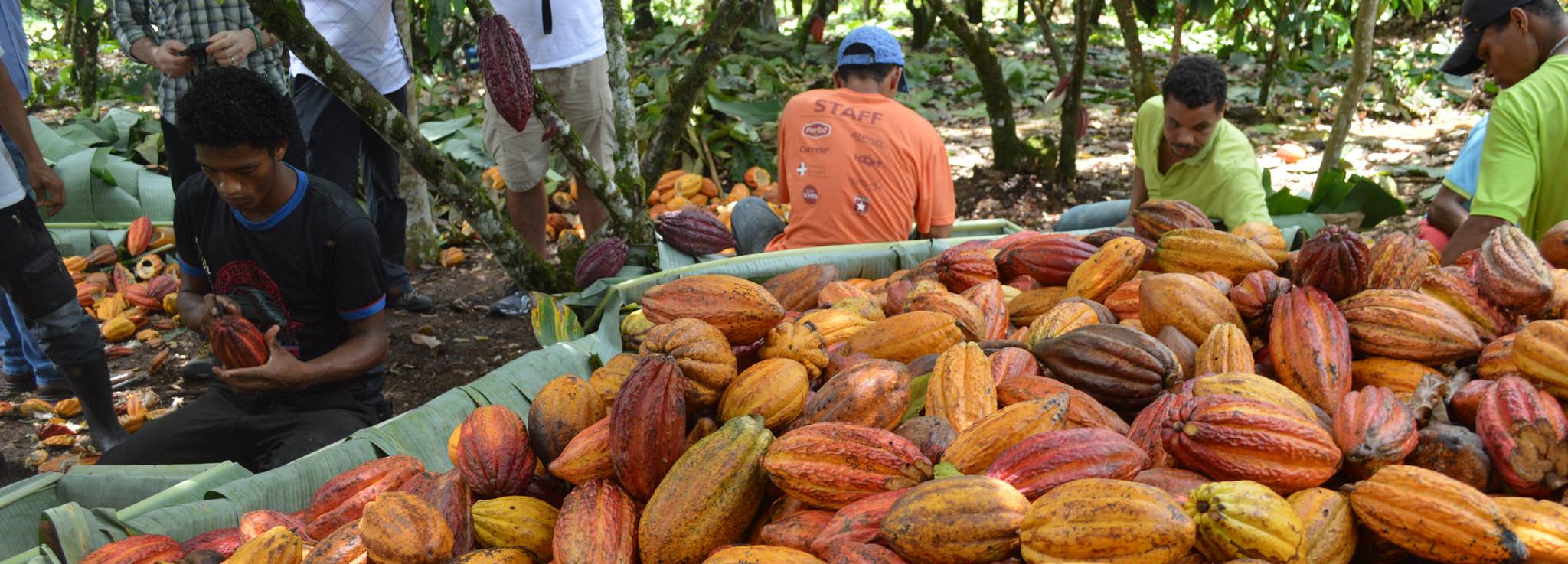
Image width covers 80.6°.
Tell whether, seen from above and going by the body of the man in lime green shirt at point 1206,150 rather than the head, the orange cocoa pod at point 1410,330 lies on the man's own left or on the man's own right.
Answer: on the man's own left

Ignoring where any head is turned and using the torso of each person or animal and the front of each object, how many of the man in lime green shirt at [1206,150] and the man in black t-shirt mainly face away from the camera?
0

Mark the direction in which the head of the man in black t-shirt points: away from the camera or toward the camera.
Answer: toward the camera

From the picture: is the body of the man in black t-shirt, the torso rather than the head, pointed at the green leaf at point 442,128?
no

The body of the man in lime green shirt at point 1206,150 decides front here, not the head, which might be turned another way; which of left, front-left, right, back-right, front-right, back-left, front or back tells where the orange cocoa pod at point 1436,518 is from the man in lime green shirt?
front-left

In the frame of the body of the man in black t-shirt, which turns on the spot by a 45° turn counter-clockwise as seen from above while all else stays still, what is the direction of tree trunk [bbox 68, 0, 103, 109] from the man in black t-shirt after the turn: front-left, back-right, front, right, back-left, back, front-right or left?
back

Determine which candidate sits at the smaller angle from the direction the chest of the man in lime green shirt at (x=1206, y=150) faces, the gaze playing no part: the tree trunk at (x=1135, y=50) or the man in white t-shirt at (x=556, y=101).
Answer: the man in white t-shirt

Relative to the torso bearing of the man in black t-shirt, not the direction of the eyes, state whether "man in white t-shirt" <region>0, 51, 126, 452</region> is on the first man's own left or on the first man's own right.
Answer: on the first man's own right

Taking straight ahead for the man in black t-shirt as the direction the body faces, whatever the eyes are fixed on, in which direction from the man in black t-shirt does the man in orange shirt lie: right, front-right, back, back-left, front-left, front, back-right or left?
back-left

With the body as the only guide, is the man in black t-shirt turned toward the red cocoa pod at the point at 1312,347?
no

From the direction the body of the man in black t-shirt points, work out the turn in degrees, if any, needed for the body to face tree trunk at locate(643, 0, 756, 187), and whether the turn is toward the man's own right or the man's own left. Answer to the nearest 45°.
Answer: approximately 135° to the man's own left

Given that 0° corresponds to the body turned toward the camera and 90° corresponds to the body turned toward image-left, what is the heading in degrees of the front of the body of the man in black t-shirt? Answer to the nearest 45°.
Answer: approximately 45°

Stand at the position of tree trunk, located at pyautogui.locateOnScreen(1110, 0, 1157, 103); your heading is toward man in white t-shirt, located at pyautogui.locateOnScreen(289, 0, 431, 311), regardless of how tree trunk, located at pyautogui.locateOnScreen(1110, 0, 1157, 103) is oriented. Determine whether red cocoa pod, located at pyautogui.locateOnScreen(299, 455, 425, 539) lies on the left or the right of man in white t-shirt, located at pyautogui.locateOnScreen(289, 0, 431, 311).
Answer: left

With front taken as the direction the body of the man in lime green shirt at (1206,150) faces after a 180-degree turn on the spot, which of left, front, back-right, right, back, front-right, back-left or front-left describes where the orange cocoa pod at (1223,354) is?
back-right

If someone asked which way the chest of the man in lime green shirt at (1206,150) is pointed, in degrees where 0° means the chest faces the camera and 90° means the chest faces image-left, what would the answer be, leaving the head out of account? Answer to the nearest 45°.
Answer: approximately 45°

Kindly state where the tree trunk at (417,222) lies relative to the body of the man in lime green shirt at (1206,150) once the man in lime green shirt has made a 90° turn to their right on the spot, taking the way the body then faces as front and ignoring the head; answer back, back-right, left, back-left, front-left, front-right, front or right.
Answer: front-left

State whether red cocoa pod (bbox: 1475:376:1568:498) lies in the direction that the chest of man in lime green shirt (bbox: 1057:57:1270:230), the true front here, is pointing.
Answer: no

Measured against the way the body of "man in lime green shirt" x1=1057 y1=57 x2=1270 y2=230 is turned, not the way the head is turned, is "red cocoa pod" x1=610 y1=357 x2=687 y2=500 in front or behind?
in front
